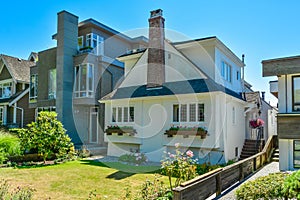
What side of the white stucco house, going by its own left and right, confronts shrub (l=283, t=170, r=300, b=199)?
front

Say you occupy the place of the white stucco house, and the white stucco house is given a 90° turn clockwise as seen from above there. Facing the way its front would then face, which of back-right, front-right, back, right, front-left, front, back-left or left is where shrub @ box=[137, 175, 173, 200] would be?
left

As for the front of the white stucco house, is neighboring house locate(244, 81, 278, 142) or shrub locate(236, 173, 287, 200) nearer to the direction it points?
the shrub

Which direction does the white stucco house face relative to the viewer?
toward the camera

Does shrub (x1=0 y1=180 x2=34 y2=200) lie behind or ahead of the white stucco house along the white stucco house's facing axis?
ahead

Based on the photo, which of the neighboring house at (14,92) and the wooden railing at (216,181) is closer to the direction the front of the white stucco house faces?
the wooden railing

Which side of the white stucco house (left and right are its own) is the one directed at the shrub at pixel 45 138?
right

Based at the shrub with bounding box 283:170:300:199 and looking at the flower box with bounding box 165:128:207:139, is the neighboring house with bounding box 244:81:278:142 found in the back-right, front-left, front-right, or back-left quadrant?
front-right

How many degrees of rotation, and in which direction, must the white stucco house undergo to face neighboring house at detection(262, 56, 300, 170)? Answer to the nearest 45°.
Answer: approximately 45° to its left

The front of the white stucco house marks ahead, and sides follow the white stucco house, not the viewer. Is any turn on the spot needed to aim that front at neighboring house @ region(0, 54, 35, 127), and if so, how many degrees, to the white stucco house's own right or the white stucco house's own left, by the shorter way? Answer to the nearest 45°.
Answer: approximately 135° to the white stucco house's own right
